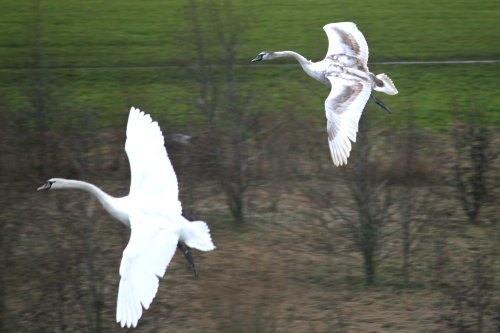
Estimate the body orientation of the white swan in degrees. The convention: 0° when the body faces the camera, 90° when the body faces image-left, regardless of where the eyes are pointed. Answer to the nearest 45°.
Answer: approximately 90°

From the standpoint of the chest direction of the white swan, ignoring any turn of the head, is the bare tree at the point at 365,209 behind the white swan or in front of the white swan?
behind

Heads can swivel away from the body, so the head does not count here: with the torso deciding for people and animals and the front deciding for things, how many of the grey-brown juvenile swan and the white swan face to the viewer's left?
2

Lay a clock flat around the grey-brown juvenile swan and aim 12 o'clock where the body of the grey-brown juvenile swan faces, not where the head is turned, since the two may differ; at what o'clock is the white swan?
The white swan is roughly at 10 o'clock from the grey-brown juvenile swan.

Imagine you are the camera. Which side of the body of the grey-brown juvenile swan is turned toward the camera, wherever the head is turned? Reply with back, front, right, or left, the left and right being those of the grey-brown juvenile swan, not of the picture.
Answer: left

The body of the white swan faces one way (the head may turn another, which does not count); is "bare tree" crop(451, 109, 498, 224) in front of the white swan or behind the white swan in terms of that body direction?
behind

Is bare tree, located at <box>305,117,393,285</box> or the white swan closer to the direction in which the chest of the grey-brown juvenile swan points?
the white swan
